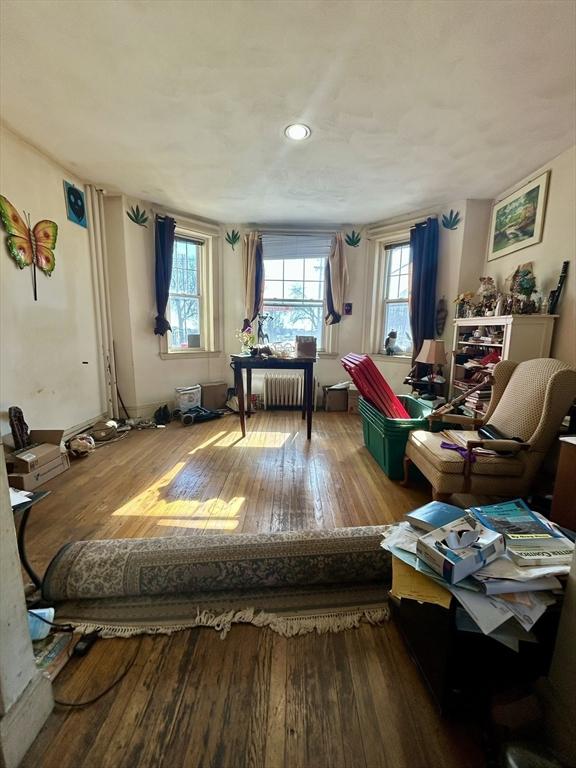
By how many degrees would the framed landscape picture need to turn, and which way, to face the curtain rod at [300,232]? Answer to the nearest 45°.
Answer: approximately 45° to its right

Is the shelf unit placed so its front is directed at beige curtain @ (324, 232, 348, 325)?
no

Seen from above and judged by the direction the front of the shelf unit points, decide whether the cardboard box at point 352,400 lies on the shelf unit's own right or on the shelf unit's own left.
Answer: on the shelf unit's own right

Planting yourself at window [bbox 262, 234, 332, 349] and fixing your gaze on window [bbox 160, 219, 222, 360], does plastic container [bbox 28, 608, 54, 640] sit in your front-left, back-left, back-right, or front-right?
front-left

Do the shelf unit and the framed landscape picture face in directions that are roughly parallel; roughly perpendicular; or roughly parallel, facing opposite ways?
roughly parallel

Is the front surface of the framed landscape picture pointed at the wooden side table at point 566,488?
no

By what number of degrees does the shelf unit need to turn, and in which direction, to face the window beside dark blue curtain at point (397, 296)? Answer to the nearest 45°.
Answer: approximately 90° to its right

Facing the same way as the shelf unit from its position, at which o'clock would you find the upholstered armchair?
The upholstered armchair is roughly at 10 o'clock from the shelf unit.

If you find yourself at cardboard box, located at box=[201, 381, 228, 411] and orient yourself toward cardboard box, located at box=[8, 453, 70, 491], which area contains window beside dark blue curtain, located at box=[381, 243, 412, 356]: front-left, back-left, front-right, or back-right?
back-left

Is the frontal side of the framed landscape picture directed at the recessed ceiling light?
yes

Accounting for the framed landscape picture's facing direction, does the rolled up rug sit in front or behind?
in front

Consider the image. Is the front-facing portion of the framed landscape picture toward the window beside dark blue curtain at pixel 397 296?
no

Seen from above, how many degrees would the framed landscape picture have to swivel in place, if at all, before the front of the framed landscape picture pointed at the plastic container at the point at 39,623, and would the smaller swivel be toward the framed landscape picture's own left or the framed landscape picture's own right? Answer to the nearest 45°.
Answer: approximately 45° to the framed landscape picture's own left

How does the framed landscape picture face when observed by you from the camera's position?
facing the viewer and to the left of the viewer

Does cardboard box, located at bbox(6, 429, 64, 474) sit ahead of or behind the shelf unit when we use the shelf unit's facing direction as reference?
ahead

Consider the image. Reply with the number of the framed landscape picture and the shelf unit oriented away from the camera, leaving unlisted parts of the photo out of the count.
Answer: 0
